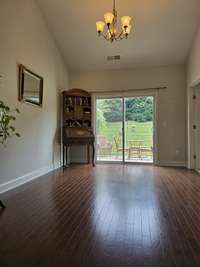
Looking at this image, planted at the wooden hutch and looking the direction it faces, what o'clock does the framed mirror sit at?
The framed mirror is roughly at 1 o'clock from the wooden hutch.

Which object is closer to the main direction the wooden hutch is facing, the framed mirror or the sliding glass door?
the framed mirror

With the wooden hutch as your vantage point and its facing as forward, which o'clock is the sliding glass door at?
The sliding glass door is roughly at 9 o'clock from the wooden hutch.

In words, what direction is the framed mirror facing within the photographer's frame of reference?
facing the viewer and to the right of the viewer

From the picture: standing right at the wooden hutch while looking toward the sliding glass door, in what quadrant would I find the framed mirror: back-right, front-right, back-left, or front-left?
back-right

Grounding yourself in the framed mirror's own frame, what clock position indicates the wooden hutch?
The wooden hutch is roughly at 9 o'clock from the framed mirror.

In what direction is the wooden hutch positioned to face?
toward the camera

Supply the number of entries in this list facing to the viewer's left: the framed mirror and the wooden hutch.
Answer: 0
